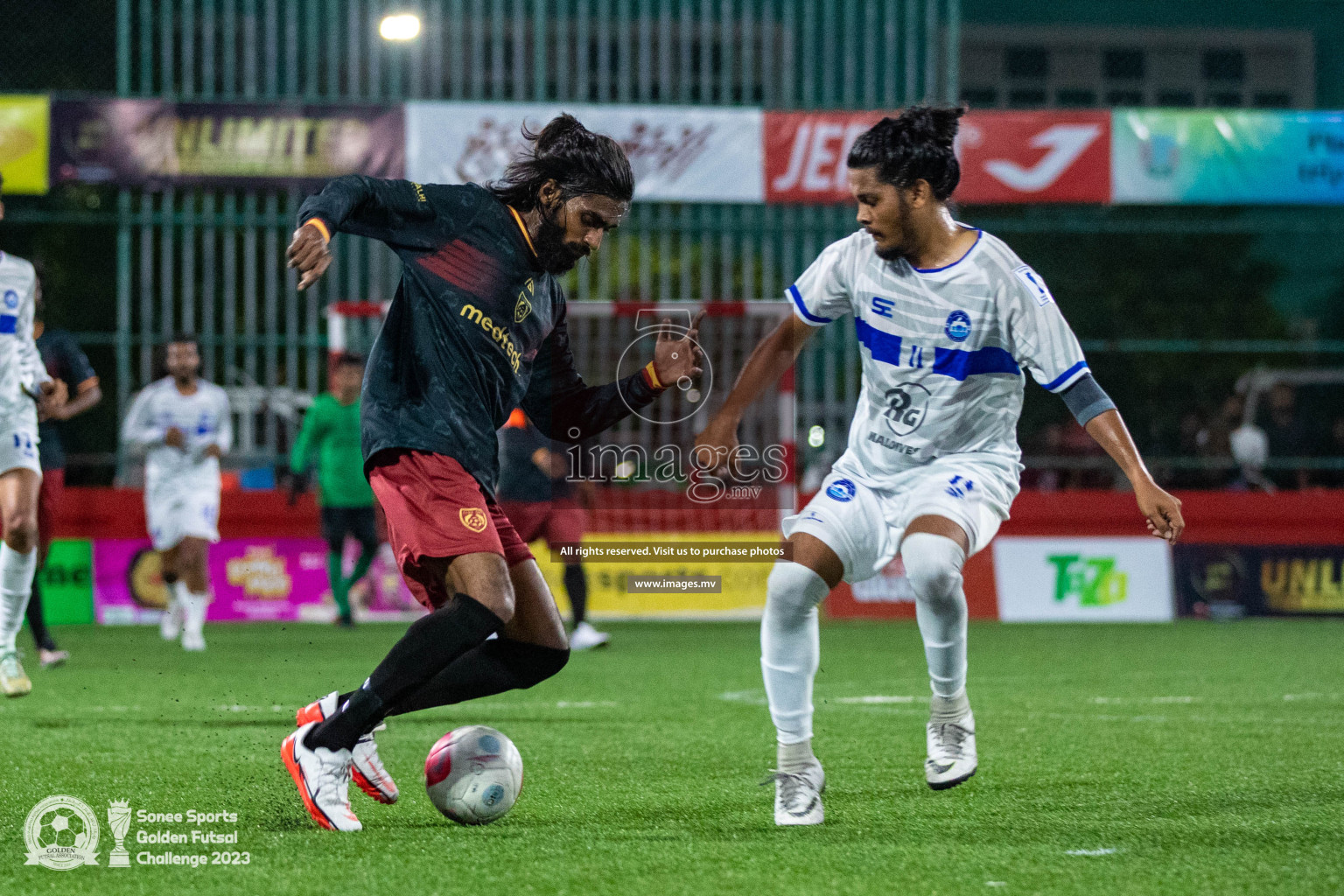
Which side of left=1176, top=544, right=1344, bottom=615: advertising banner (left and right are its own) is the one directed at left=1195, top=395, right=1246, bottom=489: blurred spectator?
back

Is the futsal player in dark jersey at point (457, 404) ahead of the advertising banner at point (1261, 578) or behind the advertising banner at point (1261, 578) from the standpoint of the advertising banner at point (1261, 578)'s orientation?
ahead

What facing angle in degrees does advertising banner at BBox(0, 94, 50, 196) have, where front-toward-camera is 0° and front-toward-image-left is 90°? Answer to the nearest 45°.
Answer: approximately 0°

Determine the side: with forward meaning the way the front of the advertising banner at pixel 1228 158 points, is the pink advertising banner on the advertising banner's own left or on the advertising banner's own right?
on the advertising banner's own right

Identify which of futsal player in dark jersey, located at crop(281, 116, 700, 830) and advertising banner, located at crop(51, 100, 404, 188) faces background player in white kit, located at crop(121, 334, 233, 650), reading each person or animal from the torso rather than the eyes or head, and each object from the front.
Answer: the advertising banner

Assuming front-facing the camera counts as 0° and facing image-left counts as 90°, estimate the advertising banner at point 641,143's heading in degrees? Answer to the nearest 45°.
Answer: approximately 0°

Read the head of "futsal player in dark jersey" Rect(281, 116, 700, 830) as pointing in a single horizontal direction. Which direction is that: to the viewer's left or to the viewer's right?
to the viewer's right

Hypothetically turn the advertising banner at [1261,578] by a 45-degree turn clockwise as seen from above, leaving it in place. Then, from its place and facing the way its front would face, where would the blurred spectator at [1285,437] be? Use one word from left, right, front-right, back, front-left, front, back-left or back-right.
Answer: back-right

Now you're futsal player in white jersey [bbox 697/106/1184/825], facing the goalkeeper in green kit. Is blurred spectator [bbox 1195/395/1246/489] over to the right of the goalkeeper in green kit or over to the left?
right
